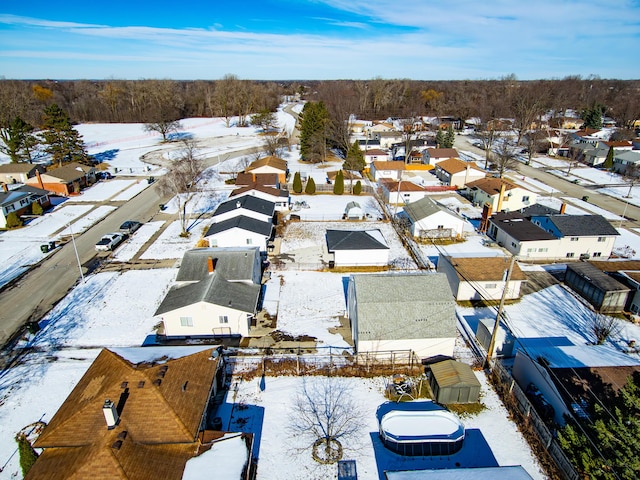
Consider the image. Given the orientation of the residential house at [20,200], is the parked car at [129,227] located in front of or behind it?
in front

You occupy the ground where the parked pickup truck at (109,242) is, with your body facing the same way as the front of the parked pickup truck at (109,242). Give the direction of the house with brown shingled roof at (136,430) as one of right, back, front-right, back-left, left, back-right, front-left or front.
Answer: back-right

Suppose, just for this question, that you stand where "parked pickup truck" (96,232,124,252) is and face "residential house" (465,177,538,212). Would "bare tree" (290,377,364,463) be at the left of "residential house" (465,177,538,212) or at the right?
right

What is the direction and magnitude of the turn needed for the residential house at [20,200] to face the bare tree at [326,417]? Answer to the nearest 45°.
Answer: approximately 45° to its right

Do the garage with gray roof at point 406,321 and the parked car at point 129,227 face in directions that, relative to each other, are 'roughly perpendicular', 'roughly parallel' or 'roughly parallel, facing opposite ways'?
roughly perpendicular

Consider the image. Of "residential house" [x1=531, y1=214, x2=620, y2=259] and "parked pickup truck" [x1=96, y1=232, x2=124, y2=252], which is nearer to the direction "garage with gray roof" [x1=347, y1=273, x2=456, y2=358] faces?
the parked pickup truck

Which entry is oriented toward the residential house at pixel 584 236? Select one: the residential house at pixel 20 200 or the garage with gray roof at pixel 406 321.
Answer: the residential house at pixel 20 200

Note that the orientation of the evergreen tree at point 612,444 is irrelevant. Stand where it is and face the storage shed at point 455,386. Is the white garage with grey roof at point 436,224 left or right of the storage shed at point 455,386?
right

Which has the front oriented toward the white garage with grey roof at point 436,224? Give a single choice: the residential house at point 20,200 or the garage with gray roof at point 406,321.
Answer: the residential house
